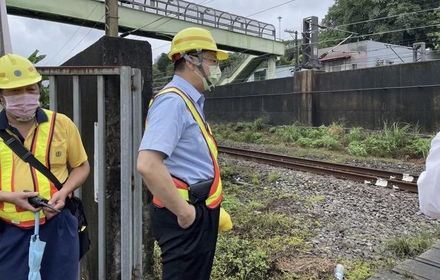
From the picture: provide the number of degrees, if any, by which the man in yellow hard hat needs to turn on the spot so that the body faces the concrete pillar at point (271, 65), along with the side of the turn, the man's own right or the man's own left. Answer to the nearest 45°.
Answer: approximately 90° to the man's own left

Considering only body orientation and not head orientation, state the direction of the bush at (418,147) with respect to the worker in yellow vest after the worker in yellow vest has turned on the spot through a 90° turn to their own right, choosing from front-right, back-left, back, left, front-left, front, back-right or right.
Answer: back-right

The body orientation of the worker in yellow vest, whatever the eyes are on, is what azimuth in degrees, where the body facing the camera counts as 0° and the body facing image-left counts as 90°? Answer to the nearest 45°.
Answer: approximately 0°

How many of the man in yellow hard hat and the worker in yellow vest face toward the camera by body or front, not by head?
1

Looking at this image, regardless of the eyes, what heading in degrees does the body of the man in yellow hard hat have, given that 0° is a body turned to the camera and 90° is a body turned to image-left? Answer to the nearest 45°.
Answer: approximately 270°

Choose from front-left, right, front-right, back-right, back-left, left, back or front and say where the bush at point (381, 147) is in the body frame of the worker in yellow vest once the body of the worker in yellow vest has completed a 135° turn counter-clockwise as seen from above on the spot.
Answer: front

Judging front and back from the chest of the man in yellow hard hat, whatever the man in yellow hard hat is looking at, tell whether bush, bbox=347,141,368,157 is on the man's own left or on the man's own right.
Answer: on the man's own left

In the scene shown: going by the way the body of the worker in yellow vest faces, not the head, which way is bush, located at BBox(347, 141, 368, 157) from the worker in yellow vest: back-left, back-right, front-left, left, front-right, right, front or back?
back-left

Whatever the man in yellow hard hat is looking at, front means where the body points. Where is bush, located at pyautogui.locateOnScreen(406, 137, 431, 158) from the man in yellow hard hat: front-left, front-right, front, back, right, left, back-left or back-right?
front-left

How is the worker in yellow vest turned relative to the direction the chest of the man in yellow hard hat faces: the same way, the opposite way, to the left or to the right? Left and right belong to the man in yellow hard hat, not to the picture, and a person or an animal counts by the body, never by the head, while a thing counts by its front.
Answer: to the right

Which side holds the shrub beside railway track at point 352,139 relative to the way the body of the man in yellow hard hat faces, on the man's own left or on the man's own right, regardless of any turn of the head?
on the man's own left

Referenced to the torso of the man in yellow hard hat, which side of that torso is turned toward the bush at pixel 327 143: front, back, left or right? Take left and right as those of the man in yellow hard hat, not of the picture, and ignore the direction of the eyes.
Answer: left

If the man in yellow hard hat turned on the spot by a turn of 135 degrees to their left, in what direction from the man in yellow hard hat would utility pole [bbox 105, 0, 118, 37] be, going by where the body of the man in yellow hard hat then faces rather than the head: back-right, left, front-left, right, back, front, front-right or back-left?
front-right
